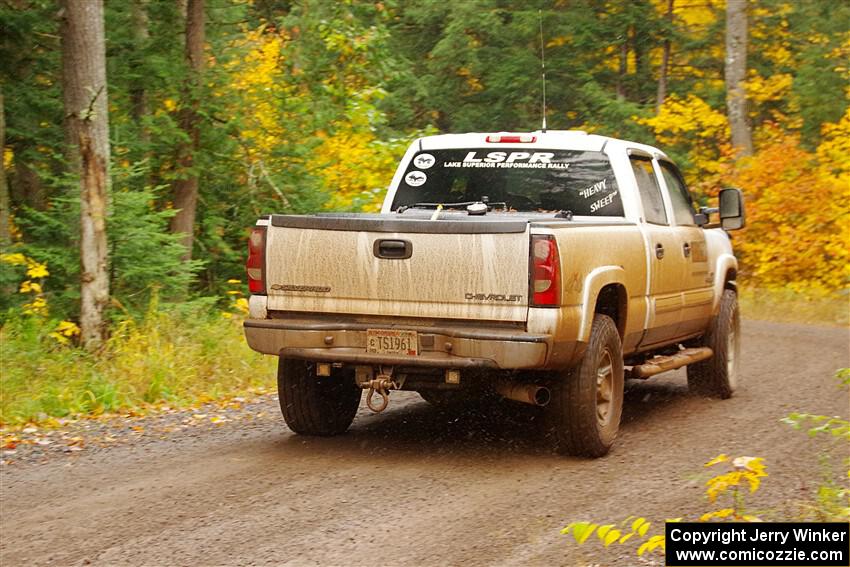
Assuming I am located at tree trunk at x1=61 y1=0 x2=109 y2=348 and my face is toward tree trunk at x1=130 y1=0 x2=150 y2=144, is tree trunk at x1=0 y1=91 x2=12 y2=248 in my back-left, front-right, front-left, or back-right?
front-left

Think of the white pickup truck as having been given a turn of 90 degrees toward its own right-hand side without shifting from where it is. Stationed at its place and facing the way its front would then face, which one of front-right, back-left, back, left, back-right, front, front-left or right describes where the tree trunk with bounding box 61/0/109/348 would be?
back

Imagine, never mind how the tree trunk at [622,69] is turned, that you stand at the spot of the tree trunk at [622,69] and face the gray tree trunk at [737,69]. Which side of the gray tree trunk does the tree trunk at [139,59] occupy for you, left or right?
right

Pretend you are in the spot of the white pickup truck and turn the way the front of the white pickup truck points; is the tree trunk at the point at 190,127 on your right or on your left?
on your left

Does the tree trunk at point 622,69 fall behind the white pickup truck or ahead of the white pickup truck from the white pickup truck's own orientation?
ahead

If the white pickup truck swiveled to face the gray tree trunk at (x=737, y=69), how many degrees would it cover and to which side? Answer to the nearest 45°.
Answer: approximately 45° to its left

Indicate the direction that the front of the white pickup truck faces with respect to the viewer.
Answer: facing away from the viewer and to the right of the viewer

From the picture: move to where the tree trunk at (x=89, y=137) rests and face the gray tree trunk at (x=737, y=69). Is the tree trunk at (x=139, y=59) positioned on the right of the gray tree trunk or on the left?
left

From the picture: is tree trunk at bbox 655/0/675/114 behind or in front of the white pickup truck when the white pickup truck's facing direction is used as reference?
in front

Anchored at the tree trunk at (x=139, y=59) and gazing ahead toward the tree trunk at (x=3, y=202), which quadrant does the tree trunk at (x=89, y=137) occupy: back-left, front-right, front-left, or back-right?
front-left

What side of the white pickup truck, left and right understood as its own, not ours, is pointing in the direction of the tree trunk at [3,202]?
left
